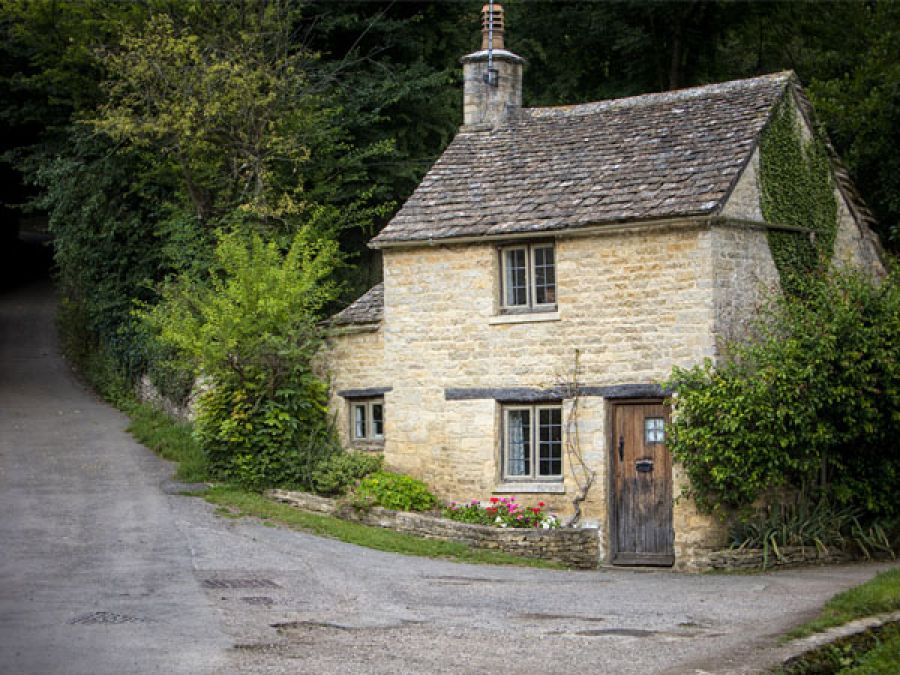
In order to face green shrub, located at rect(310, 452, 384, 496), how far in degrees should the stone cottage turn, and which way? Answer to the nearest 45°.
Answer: approximately 45° to its right

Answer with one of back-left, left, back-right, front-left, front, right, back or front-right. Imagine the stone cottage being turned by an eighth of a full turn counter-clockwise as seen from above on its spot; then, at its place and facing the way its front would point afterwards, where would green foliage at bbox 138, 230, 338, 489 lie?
right

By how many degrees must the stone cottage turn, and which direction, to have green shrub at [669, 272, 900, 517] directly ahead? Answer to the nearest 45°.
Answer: approximately 90° to its left

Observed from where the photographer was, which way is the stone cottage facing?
facing the viewer and to the left of the viewer
